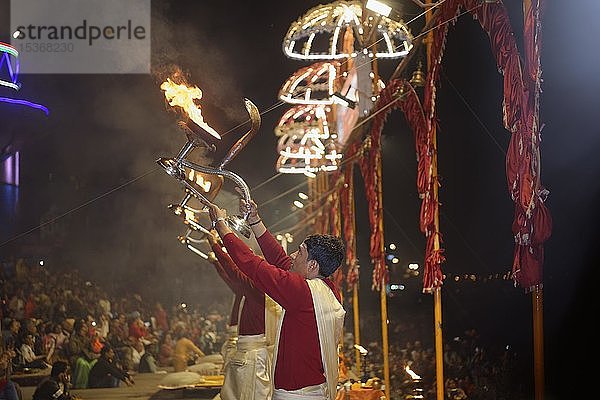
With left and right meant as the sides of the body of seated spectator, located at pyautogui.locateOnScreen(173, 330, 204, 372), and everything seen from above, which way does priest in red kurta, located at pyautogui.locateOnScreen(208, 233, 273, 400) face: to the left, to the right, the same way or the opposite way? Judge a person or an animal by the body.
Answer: the opposite way

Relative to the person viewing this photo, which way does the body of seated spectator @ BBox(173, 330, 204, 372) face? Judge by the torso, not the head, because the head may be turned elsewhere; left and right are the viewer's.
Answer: facing to the right of the viewer

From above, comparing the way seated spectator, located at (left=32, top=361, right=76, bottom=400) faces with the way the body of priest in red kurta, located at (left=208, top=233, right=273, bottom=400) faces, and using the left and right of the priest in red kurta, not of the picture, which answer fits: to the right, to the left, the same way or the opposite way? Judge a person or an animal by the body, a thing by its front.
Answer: the opposite way

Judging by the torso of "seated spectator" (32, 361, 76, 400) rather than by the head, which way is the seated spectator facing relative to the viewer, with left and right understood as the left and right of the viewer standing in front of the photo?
facing to the right of the viewer

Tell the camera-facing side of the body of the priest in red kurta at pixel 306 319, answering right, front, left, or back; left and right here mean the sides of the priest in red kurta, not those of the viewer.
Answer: left

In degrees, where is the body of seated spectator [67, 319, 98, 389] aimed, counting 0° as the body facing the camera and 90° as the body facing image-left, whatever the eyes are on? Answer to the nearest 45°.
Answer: approximately 315°

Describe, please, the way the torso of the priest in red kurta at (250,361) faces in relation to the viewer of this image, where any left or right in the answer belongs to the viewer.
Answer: facing to the left of the viewer

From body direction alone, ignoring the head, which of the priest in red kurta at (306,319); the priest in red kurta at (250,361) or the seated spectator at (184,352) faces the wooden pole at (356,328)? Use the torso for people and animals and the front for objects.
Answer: the seated spectator
